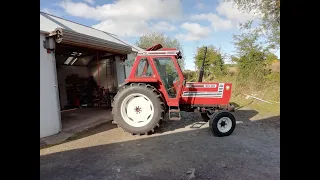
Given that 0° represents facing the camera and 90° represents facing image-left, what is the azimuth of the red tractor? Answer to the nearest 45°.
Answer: approximately 270°

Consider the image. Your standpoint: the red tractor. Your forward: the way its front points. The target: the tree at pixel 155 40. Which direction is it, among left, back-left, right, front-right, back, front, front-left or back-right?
left

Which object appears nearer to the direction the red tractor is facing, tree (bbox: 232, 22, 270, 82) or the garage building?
the tree

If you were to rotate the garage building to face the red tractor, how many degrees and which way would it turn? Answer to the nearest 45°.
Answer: approximately 45° to its right

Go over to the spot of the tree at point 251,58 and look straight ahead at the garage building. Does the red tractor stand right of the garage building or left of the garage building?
left

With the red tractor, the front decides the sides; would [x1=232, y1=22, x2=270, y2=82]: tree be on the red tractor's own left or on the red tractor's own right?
on the red tractor's own left

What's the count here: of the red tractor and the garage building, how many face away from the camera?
0

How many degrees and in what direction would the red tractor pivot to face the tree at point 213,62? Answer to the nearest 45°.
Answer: approximately 90° to its left

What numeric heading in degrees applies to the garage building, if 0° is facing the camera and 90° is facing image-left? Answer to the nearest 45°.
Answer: approximately 315°
